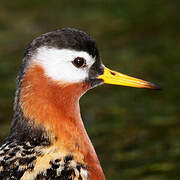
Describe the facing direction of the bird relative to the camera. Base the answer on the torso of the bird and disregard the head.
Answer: to the viewer's right
